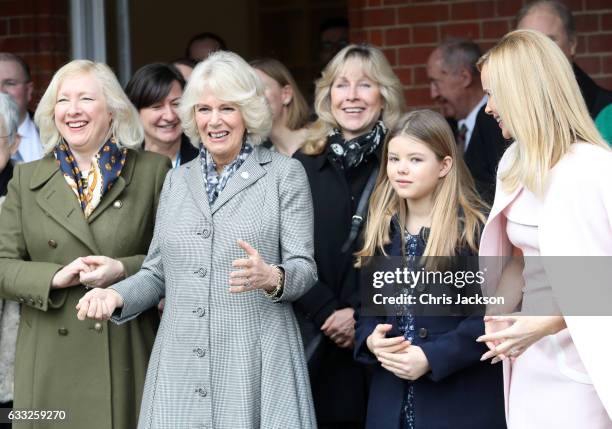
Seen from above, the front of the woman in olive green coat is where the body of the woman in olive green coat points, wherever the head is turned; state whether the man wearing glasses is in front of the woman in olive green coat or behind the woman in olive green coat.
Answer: behind

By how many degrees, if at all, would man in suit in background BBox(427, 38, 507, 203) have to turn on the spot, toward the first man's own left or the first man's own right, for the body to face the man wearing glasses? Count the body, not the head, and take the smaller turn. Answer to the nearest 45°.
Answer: approximately 45° to the first man's own right

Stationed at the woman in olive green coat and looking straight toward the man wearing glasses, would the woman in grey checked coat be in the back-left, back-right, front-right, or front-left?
back-right

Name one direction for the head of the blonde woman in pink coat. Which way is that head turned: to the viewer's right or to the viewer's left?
to the viewer's left

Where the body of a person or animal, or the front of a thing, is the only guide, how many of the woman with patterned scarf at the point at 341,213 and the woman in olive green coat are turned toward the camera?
2
